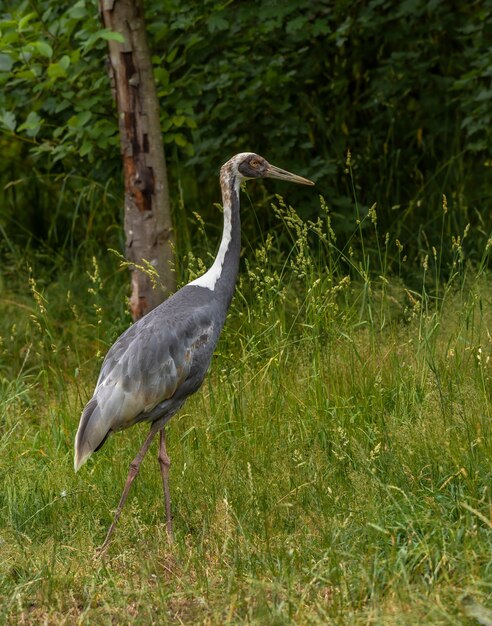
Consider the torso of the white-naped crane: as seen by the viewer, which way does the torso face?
to the viewer's right

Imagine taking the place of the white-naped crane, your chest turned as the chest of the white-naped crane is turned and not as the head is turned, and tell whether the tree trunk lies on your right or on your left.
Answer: on your left
